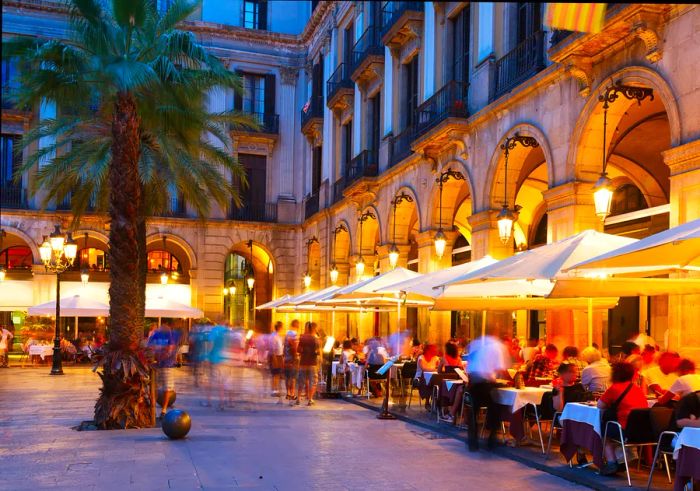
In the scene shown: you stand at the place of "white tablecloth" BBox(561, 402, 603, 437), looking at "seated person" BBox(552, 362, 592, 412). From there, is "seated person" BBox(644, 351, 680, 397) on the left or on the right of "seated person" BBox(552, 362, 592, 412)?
right

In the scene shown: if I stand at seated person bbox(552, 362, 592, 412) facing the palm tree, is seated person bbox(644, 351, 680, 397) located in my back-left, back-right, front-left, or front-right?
back-right
